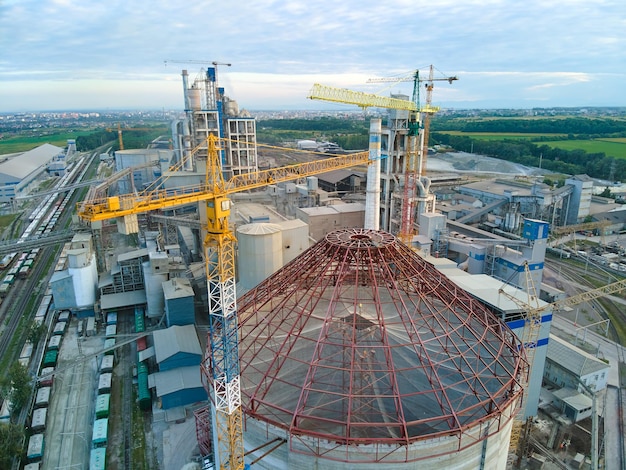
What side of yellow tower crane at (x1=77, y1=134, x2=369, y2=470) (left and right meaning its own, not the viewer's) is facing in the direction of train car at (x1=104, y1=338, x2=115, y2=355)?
left

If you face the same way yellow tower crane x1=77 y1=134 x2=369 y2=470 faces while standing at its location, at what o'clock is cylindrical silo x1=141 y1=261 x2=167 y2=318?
The cylindrical silo is roughly at 10 o'clock from the yellow tower crane.

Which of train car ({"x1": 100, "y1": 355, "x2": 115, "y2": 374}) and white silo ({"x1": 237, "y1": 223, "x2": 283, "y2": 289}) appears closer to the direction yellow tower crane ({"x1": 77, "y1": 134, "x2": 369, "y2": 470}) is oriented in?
the white silo

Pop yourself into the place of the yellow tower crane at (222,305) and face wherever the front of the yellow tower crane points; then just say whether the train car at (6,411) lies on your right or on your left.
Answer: on your left

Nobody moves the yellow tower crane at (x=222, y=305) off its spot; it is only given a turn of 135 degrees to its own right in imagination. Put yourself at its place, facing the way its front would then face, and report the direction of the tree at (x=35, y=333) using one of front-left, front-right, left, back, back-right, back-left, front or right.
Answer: back-right

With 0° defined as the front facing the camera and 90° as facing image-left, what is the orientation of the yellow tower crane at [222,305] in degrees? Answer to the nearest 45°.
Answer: approximately 225°

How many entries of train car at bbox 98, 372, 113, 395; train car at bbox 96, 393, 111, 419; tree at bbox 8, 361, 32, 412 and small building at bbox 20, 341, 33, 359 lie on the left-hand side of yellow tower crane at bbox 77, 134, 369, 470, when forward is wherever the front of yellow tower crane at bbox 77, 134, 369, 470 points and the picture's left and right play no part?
4
